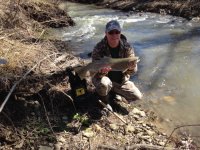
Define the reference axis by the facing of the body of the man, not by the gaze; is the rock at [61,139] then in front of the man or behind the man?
in front

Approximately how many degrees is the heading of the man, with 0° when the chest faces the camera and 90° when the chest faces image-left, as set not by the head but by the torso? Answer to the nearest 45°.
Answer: approximately 0°
